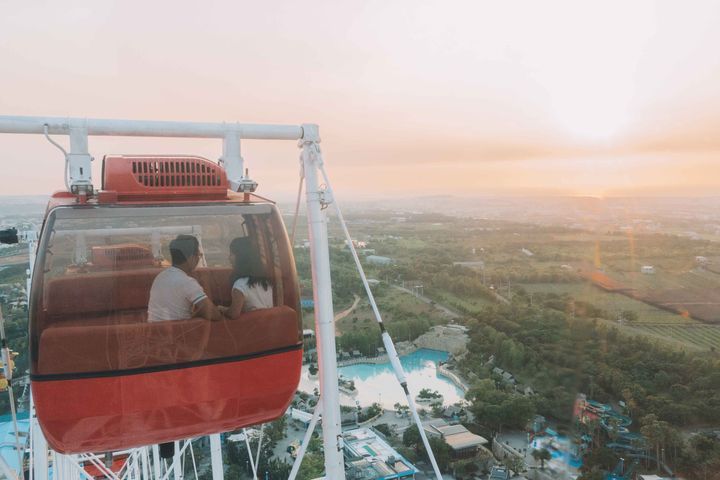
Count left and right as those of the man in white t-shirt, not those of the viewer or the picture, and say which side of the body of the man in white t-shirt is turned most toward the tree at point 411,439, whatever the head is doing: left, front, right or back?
front

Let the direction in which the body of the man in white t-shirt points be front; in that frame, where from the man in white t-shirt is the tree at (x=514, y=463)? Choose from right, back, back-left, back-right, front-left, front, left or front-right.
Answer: front

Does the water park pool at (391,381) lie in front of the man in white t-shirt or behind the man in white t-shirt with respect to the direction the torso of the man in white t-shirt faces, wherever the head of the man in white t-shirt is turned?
in front

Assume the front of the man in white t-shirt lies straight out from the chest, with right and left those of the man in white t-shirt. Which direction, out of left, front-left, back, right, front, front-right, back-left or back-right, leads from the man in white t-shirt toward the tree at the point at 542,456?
front

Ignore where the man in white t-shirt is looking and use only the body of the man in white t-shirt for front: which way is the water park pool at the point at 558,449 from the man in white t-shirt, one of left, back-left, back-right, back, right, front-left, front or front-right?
front

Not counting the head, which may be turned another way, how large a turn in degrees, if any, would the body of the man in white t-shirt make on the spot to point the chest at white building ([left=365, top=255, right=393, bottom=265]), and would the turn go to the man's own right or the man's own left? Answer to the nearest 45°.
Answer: approximately 45° to the man's own left

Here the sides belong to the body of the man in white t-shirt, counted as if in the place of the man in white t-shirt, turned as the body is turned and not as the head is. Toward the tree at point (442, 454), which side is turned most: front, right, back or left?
front

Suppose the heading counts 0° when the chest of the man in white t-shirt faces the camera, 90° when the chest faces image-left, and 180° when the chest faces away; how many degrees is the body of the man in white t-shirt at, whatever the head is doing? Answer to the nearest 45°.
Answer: approximately 225°

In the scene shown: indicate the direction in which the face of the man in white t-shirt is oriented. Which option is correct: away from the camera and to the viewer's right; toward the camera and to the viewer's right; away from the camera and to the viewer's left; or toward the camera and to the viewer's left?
away from the camera and to the viewer's right
